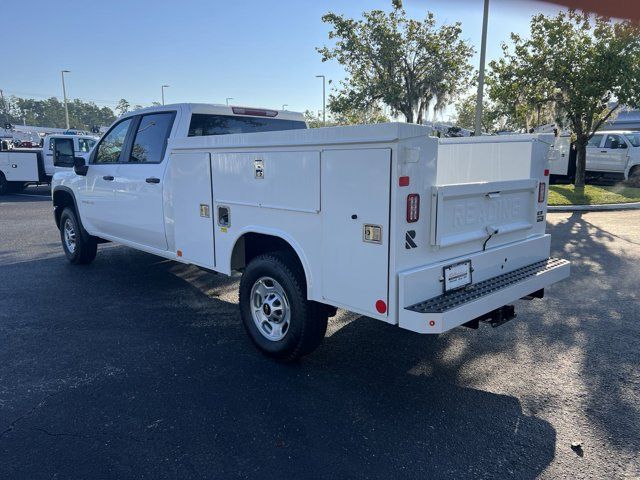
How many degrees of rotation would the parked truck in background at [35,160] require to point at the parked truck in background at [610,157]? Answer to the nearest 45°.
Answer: approximately 45° to its right

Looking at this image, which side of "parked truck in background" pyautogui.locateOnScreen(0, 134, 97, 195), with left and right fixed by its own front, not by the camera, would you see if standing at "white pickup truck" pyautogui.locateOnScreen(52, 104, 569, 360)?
right

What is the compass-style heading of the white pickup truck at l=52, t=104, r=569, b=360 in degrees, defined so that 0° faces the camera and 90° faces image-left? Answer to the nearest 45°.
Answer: approximately 135°

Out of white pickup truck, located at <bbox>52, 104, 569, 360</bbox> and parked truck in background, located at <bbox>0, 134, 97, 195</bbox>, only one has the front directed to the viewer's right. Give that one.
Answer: the parked truck in background

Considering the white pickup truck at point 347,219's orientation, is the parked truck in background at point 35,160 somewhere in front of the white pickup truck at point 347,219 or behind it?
in front

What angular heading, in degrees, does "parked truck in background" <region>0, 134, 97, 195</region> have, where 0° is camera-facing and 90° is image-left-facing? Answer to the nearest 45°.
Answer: approximately 270°

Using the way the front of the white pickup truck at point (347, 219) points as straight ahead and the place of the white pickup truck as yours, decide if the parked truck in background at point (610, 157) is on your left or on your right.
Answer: on your right

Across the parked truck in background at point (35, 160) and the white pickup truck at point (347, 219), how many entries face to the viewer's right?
1

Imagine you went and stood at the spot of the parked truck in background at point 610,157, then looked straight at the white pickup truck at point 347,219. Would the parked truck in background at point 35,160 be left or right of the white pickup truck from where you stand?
right
